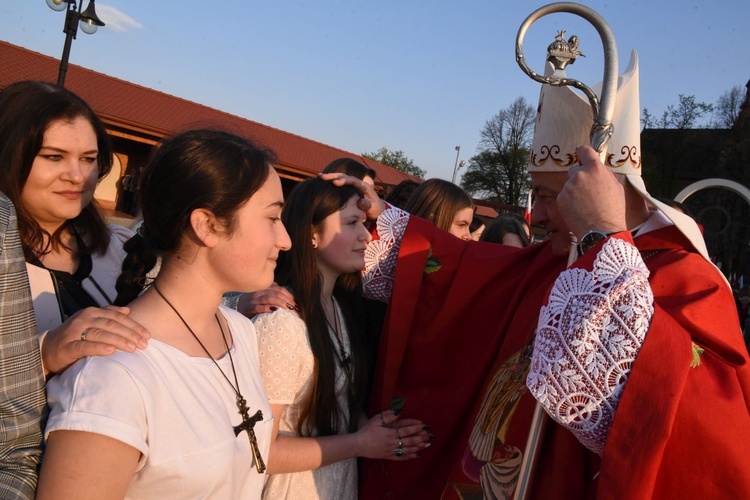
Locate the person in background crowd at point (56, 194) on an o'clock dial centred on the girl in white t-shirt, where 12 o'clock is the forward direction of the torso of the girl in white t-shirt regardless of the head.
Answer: The person in background crowd is roughly at 6 o'clock from the girl in white t-shirt.

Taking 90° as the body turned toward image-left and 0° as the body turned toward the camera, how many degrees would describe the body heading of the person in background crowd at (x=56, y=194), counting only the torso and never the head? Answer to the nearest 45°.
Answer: approximately 315°

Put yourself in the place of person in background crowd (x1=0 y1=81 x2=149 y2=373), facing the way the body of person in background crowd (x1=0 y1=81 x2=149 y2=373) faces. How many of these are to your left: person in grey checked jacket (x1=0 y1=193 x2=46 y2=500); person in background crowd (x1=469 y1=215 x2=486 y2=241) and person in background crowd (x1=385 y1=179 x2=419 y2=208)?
2

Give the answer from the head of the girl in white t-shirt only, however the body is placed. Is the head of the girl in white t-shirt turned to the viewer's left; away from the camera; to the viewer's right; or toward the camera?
to the viewer's right

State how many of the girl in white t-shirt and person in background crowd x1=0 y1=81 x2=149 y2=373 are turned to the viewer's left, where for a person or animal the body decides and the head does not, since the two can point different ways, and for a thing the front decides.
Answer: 0

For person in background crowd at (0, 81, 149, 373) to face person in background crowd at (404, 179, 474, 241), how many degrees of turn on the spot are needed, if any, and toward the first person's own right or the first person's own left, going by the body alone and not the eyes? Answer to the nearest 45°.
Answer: approximately 90° to the first person's own left

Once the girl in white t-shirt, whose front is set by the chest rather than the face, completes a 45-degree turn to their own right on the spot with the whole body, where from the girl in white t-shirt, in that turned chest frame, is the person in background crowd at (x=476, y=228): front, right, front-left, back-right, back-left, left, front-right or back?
back-left

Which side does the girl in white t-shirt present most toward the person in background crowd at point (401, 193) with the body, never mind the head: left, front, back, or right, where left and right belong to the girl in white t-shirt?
left

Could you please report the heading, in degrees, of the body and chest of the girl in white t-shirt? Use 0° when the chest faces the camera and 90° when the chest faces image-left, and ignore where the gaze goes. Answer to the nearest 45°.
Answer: approximately 315°

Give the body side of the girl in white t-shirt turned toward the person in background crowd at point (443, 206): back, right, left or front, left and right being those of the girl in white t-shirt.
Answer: left

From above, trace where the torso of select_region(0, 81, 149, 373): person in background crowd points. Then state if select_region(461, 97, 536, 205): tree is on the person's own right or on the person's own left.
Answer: on the person's own left

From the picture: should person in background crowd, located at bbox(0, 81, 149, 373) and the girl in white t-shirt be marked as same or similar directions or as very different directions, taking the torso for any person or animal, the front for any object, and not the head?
same or similar directions

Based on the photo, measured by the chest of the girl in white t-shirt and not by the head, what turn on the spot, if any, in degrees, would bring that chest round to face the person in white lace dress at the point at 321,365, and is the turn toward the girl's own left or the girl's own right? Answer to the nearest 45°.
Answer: approximately 90° to the girl's own left
